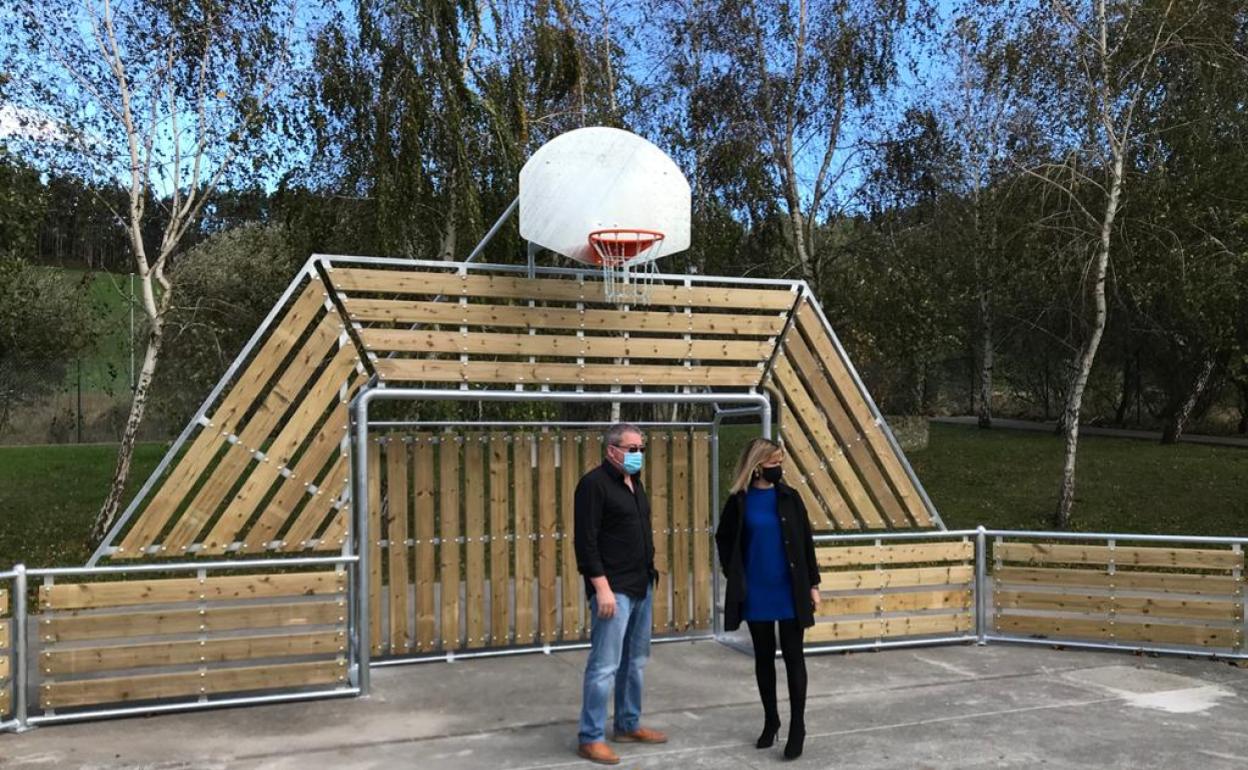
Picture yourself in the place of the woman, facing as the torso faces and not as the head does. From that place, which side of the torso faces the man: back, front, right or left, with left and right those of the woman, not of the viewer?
right

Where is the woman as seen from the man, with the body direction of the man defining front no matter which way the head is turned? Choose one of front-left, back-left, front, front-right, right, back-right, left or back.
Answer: front-left

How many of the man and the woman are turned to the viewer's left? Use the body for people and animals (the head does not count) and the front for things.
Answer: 0

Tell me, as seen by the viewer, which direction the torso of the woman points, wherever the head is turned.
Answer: toward the camera
